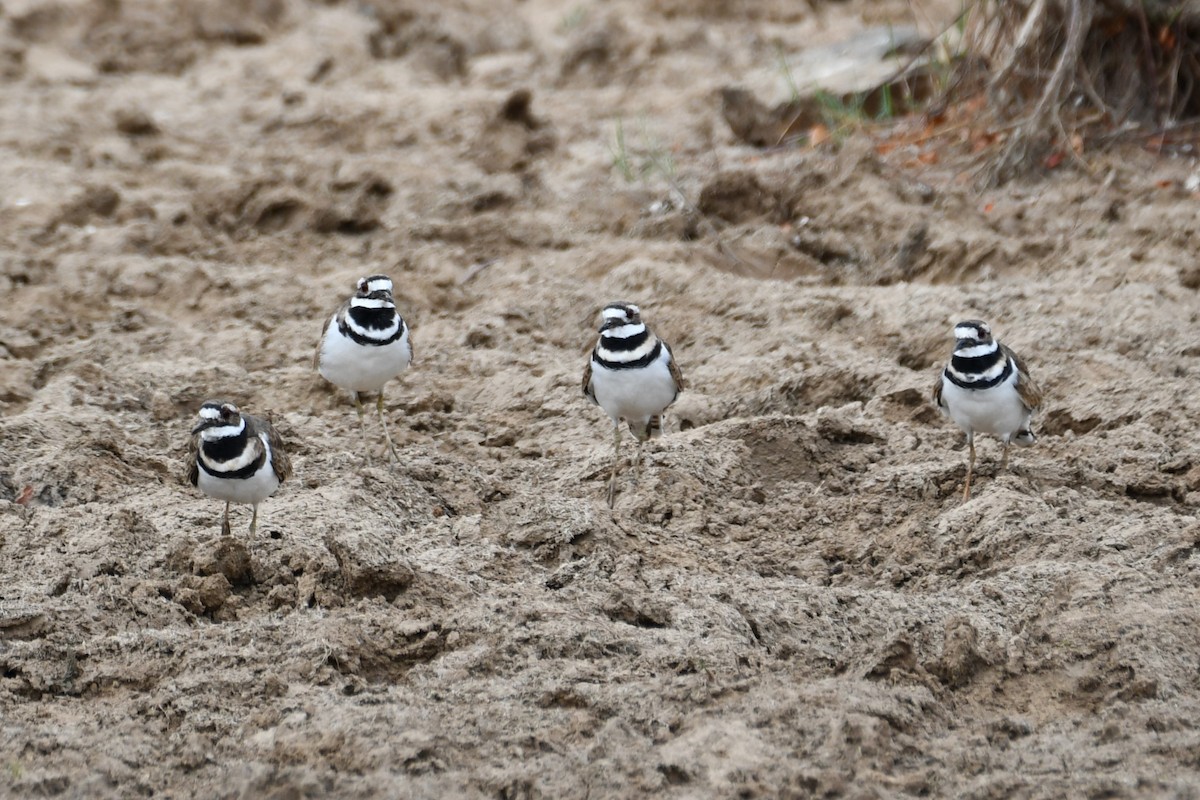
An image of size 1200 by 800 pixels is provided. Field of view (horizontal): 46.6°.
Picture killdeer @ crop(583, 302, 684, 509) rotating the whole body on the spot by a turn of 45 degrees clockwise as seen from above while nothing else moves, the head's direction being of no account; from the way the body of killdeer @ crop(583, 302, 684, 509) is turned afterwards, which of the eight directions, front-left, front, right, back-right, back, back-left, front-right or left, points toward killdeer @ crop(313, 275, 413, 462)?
front-right

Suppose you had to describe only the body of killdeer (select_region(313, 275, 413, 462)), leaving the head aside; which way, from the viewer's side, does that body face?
toward the camera

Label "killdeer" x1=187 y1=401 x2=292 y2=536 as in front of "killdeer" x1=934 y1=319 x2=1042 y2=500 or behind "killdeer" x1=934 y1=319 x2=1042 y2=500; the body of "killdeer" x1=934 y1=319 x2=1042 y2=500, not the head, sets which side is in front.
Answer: in front

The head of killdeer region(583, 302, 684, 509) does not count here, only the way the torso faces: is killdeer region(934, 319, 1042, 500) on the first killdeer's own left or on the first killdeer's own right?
on the first killdeer's own left

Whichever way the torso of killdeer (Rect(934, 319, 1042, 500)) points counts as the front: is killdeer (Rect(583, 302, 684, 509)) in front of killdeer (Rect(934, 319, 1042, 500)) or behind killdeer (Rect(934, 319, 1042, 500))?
in front

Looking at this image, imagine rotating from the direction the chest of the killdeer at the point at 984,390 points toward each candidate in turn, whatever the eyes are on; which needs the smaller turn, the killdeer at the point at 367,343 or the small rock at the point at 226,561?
the small rock

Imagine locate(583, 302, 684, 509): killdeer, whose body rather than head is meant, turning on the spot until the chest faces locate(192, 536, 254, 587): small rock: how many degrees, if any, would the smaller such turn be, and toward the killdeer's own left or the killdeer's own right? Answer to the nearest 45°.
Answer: approximately 45° to the killdeer's own right

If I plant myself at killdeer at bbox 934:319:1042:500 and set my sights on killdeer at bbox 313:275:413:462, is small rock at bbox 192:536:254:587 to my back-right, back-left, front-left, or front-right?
front-left

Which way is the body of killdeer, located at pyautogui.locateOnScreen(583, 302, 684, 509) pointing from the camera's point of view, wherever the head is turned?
toward the camera

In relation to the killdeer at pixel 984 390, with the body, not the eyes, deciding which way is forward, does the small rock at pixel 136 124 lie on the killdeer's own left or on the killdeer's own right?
on the killdeer's own right
